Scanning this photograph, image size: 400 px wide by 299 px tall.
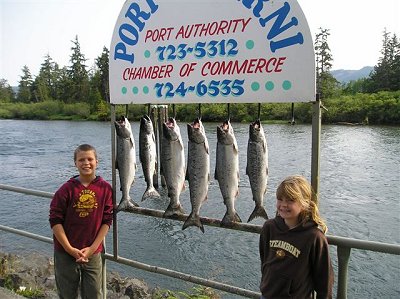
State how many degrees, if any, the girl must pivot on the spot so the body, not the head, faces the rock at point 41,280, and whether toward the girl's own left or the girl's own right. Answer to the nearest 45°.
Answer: approximately 90° to the girl's own right

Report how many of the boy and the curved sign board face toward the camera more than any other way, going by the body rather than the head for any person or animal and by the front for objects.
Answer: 2

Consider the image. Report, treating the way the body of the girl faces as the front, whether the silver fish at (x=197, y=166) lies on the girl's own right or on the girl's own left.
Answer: on the girl's own right

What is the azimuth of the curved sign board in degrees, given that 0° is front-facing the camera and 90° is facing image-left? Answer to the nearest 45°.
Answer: approximately 0°

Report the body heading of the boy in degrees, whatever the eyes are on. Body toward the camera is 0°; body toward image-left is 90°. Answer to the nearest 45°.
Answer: approximately 0°
